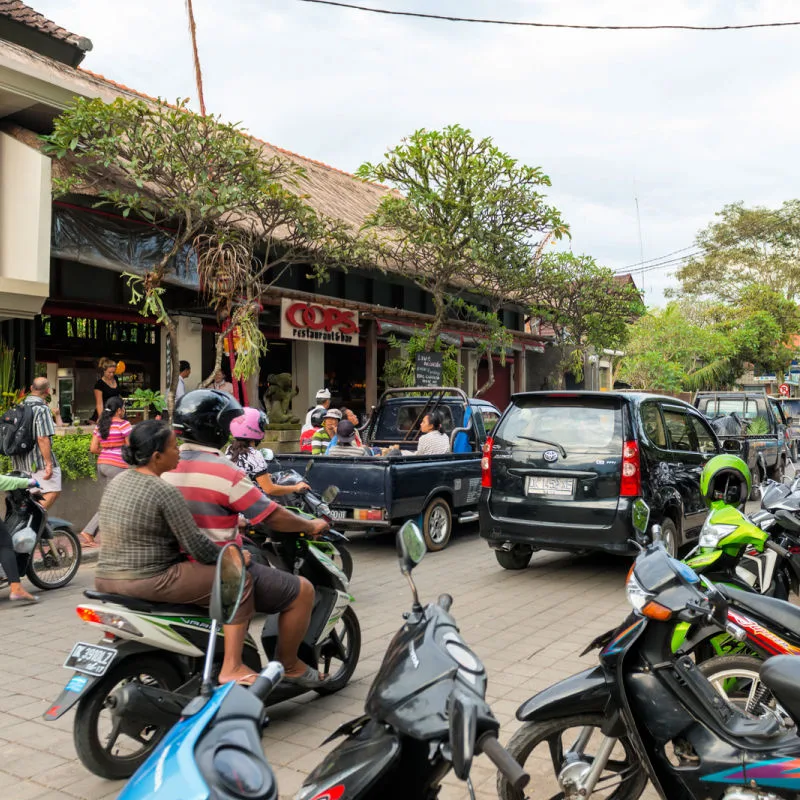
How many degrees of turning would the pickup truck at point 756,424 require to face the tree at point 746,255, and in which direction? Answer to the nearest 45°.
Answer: approximately 45° to its left

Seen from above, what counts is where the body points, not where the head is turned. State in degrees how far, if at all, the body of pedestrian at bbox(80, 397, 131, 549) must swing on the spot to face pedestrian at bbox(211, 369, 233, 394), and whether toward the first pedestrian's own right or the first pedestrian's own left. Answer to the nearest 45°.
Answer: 0° — they already face them

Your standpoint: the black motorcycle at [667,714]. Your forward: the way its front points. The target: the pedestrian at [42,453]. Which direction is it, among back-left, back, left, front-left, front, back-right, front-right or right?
front-right

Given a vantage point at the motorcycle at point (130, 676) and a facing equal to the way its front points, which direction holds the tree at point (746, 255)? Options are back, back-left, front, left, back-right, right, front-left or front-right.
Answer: front

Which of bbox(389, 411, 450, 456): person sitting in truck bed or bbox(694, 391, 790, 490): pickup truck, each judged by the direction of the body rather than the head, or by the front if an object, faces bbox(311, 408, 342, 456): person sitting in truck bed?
bbox(389, 411, 450, 456): person sitting in truck bed

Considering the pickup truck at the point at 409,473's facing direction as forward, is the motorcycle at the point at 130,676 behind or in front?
behind

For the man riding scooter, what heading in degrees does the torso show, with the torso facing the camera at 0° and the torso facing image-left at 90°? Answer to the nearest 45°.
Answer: approximately 225°

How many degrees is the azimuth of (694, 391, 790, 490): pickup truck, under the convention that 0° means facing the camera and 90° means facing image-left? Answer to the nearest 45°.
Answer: approximately 225°

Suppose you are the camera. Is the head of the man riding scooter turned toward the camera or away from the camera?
away from the camera

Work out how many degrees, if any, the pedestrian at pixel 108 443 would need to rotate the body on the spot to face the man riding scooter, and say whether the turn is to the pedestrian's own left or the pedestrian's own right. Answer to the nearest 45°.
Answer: approximately 135° to the pedestrian's own right

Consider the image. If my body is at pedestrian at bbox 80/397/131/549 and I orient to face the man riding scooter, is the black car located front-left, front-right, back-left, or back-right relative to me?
front-left

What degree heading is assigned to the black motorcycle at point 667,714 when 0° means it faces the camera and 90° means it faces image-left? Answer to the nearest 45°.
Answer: approximately 90°
